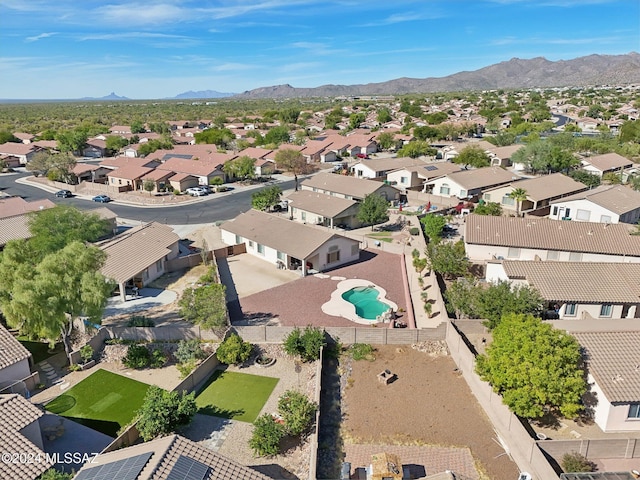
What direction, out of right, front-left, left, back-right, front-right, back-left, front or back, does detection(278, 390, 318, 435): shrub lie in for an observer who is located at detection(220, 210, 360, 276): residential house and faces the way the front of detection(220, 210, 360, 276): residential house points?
back-left

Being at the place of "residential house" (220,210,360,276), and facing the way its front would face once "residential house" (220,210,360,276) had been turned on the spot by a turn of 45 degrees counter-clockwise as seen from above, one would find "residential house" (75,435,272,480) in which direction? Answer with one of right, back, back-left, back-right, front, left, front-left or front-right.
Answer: left

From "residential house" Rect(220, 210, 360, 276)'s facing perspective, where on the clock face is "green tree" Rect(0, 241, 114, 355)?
The green tree is roughly at 9 o'clock from the residential house.

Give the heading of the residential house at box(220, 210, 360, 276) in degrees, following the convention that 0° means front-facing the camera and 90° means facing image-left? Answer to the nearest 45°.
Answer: approximately 135°

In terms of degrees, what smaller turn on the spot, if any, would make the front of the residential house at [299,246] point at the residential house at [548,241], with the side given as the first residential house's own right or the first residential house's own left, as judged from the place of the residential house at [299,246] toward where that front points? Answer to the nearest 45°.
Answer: approximately 135° to the first residential house's own right

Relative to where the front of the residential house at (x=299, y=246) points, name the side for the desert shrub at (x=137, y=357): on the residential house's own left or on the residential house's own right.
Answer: on the residential house's own left

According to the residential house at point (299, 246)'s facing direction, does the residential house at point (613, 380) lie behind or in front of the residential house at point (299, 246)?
behind

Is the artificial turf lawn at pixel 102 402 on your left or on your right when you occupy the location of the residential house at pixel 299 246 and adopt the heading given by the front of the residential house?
on your left

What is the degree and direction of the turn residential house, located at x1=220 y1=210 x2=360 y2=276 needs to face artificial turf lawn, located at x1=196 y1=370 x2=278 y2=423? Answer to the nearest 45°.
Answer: approximately 135° to its left

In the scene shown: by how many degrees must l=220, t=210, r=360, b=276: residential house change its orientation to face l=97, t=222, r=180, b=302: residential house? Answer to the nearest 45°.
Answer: approximately 45° to its left

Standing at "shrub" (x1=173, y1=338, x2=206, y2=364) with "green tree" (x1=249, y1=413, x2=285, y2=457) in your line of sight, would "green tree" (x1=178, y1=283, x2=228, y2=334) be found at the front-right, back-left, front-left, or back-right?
back-left

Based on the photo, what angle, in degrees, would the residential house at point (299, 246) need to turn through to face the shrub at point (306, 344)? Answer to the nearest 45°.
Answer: approximately 135° to its left

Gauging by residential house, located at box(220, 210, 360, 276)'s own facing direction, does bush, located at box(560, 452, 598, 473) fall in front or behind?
behind

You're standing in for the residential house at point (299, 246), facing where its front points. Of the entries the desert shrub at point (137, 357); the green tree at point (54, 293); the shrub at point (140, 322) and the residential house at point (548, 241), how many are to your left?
3

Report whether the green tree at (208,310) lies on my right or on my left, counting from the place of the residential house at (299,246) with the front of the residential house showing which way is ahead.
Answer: on my left

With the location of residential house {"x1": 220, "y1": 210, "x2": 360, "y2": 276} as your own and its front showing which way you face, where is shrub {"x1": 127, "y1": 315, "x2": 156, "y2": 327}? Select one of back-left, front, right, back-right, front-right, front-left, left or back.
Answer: left
